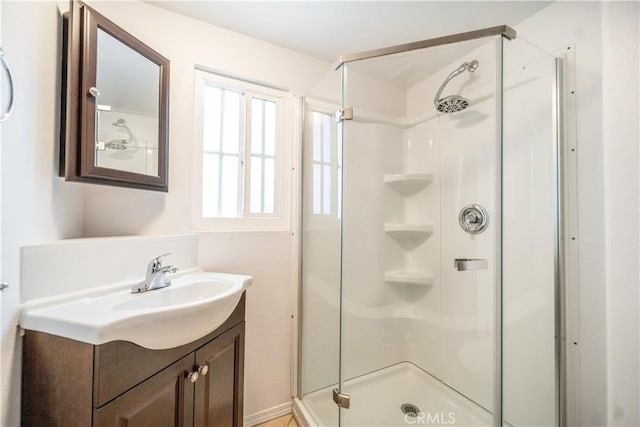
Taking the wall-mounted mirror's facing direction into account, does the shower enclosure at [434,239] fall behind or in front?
in front

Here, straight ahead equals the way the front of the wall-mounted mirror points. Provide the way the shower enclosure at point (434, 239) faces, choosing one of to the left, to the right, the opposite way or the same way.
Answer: to the right

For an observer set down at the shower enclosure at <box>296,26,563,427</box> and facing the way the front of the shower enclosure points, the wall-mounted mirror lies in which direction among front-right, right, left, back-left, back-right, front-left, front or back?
front-right

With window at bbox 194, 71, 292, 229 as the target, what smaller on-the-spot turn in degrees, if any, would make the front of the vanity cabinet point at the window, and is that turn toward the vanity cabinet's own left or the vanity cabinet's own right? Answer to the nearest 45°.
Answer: approximately 90° to the vanity cabinet's own left

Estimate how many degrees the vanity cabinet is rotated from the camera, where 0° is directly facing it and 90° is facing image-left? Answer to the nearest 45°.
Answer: approximately 315°

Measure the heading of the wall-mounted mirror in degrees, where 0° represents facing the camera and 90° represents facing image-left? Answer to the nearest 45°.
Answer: approximately 315°
